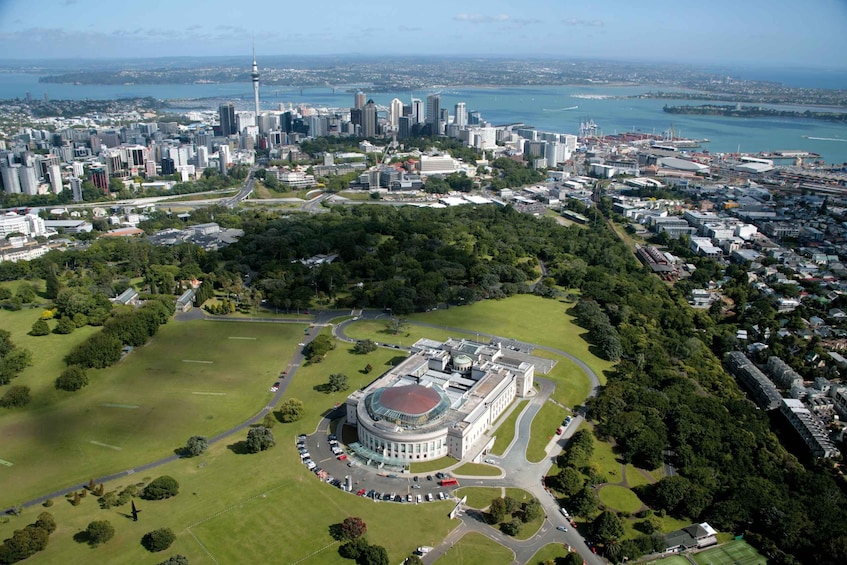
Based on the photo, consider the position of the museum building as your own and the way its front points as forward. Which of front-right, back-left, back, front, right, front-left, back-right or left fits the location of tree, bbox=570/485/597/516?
right

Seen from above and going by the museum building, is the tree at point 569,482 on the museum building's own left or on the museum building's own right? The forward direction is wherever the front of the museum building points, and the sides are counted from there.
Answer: on the museum building's own right

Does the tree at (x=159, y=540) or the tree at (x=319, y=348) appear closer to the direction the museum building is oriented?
the tree at (x=319, y=348)

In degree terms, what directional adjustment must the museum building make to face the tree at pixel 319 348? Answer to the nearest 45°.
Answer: approximately 90° to its left

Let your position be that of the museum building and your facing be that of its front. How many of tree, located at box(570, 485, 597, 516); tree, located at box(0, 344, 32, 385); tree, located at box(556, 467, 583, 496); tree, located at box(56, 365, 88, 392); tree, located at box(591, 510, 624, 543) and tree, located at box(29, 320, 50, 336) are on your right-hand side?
3

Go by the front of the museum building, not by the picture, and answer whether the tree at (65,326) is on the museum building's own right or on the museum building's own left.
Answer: on the museum building's own left

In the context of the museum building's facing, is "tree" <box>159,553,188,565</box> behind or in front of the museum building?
behind

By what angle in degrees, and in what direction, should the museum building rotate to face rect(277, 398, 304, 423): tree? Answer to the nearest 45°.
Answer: approximately 135° to its left

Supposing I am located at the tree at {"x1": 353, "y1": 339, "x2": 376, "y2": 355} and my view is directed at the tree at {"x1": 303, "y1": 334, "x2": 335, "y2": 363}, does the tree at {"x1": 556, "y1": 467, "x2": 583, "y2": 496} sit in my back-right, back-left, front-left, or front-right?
back-left

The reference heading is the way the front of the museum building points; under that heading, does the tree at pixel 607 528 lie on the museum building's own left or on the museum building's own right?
on the museum building's own right

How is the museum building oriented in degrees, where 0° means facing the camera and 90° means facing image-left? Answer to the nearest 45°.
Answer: approximately 225°
